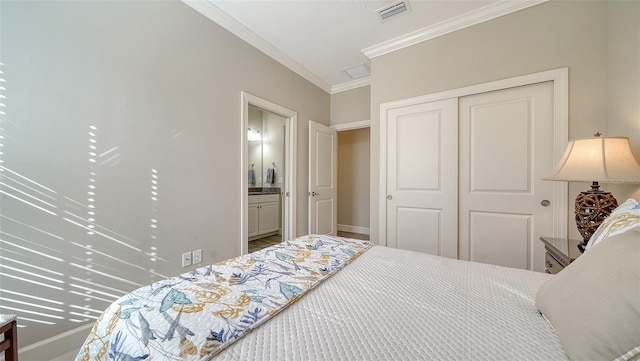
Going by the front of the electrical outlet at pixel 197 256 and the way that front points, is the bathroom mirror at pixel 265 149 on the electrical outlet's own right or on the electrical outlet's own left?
on the electrical outlet's own left

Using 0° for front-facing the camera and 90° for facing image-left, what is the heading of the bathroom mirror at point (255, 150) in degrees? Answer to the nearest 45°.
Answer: approximately 315°

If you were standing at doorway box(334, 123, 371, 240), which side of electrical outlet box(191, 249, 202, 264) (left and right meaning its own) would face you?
left
